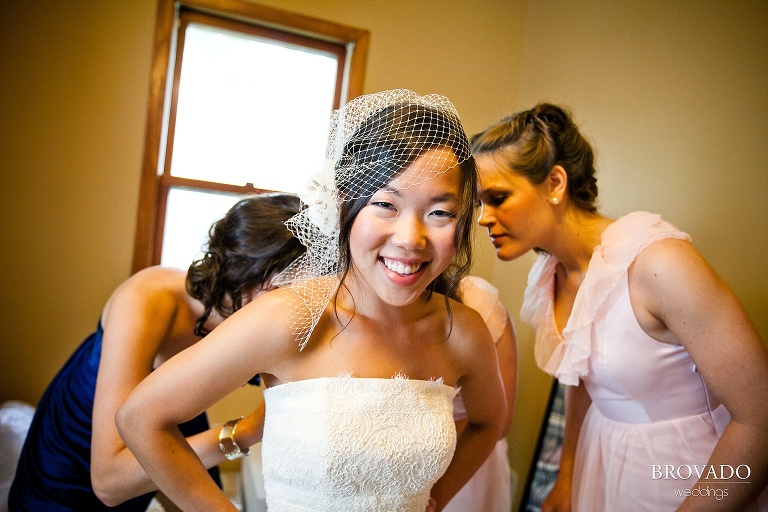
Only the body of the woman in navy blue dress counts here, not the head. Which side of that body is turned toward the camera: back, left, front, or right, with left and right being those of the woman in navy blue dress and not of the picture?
right

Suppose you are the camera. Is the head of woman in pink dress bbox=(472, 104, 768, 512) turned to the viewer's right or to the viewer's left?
to the viewer's left

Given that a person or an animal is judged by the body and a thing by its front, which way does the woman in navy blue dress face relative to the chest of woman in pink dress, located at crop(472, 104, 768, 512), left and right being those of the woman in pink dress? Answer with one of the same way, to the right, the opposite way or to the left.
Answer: the opposite way

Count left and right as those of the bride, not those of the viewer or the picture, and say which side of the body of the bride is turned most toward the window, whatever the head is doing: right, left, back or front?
back

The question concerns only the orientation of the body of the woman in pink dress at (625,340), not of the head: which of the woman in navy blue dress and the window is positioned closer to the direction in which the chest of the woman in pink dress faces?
the woman in navy blue dress

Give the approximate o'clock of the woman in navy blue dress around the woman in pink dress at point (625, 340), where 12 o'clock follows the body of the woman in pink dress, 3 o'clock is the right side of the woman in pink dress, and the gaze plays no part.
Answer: The woman in navy blue dress is roughly at 1 o'clock from the woman in pink dress.

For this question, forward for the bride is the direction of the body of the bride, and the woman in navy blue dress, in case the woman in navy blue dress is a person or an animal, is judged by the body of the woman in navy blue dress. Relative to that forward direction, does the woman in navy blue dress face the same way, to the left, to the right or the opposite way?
to the left

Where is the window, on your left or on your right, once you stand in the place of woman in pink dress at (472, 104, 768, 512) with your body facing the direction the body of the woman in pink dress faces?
on your right

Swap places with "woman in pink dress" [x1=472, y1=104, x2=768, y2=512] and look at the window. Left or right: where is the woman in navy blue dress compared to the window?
left

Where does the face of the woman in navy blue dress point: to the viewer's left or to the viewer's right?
to the viewer's right

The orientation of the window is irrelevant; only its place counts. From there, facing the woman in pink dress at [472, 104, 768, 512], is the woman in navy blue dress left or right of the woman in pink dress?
right

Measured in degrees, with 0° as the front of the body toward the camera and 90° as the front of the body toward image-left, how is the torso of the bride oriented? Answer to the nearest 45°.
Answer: approximately 0°

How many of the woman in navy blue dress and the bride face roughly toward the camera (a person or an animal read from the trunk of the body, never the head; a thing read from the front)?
1

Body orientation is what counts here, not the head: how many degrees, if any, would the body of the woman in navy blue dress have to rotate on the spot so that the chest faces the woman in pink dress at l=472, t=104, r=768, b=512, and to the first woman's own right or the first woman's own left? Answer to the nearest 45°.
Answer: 0° — they already face them

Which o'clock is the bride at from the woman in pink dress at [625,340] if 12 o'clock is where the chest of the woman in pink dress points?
The bride is roughly at 12 o'clock from the woman in pink dress.

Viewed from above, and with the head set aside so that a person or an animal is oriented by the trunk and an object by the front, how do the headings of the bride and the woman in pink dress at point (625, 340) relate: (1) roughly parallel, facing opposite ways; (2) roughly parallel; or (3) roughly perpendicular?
roughly perpendicular
